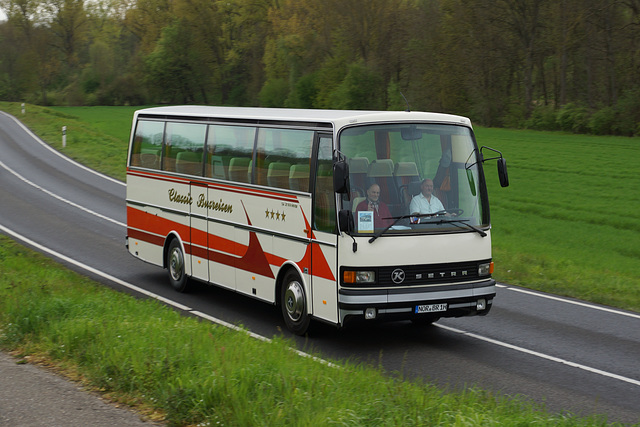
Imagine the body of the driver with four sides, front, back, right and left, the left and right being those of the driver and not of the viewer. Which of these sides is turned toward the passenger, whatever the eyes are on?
right

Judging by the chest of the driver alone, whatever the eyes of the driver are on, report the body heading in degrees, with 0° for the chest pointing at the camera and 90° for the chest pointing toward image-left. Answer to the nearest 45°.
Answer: approximately 315°

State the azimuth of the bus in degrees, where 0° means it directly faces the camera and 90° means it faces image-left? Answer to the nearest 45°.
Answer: approximately 315°
